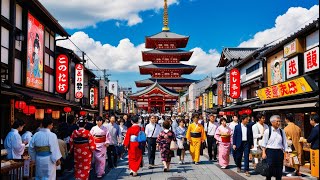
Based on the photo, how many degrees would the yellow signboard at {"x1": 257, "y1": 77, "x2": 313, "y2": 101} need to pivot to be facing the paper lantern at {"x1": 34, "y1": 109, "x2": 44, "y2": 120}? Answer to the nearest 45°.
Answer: approximately 45° to its right

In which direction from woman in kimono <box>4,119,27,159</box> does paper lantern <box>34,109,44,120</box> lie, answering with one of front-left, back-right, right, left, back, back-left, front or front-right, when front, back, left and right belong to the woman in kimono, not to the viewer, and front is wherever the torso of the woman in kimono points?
left

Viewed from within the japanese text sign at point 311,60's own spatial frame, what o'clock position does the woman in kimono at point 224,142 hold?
The woman in kimono is roughly at 12 o'clock from the japanese text sign.

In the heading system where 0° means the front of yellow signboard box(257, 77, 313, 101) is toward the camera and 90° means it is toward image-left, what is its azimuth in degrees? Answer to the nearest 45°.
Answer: approximately 45°

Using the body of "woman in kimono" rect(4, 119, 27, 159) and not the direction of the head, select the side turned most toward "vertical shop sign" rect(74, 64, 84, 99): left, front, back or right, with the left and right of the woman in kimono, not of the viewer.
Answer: left
